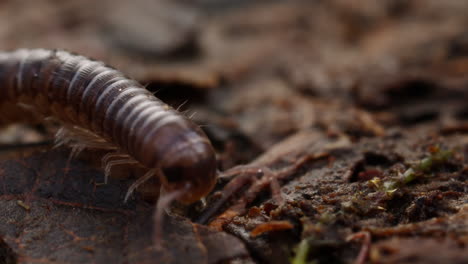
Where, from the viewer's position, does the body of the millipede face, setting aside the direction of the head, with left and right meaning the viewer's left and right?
facing the viewer and to the right of the viewer
